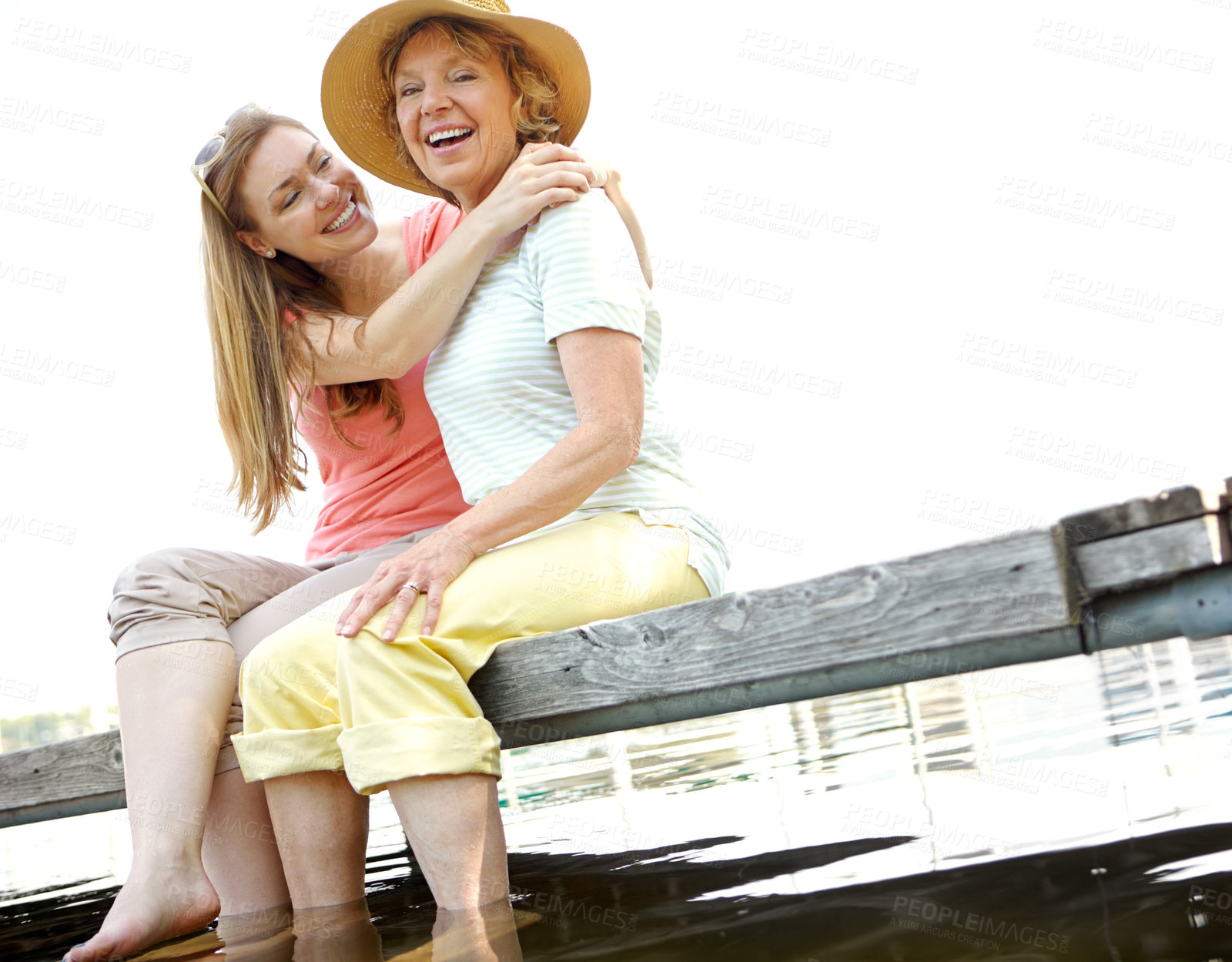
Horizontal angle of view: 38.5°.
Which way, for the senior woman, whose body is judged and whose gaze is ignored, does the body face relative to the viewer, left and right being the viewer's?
facing the viewer and to the left of the viewer
